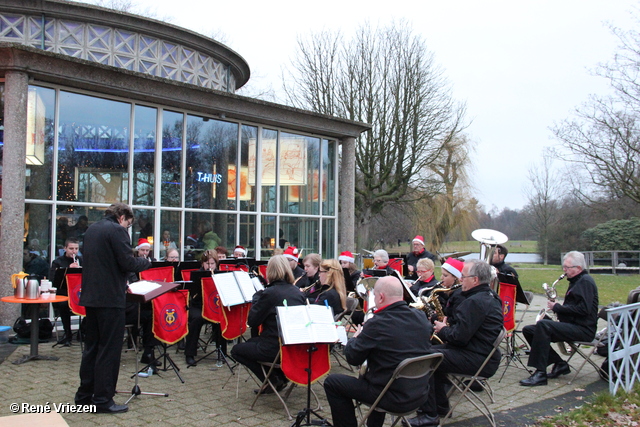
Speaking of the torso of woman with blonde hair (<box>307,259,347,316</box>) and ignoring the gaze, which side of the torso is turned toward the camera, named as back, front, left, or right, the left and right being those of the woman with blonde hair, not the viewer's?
left

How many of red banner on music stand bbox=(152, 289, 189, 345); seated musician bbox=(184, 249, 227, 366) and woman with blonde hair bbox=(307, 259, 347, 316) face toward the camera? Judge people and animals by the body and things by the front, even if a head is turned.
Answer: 2

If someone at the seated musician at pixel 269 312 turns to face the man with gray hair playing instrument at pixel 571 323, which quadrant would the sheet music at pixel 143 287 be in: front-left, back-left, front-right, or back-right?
back-left

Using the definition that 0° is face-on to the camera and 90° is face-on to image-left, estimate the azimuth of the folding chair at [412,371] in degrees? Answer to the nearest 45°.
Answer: approximately 135°

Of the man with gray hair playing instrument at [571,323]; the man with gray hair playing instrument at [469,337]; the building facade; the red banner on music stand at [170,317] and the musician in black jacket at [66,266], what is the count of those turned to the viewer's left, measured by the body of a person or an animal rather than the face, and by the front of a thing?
2

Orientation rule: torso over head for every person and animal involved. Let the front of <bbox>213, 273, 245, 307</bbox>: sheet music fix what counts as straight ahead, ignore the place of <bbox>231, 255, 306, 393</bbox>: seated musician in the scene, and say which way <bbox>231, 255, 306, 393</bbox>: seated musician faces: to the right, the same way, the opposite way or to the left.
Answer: the opposite way

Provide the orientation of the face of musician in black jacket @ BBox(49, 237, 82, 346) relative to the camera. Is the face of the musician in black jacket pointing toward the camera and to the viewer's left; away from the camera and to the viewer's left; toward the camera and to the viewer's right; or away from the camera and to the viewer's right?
toward the camera and to the viewer's right

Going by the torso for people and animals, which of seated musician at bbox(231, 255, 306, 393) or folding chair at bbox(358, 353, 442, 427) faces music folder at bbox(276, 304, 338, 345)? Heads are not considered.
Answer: the folding chair

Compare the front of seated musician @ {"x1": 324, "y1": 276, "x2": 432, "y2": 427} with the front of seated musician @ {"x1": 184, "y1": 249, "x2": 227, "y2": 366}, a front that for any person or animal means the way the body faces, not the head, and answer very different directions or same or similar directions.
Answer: very different directions

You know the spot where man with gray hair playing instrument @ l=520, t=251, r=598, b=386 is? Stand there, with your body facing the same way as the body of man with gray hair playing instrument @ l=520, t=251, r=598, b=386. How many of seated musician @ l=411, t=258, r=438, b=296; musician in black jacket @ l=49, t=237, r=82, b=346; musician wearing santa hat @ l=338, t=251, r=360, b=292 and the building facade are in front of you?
4

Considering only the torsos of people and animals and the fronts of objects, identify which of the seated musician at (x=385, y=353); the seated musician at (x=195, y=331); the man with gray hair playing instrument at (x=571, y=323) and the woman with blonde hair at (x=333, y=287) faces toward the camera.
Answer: the seated musician at (x=195, y=331)

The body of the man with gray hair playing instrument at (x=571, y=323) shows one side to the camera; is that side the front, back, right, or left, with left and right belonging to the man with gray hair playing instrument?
left

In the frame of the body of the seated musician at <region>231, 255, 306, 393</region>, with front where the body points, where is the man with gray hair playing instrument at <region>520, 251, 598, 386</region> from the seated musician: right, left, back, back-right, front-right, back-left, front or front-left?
back-right

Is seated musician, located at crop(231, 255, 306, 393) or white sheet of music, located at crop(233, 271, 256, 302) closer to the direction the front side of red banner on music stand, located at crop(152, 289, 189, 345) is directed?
the seated musician

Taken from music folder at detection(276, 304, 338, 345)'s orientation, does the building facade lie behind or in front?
behind

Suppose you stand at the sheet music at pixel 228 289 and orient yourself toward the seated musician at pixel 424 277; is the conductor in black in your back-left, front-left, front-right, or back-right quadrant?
back-right

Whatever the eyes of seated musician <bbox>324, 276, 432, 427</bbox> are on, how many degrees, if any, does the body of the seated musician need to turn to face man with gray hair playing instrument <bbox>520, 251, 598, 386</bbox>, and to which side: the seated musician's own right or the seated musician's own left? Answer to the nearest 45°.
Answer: approximately 90° to the seated musician's own right
